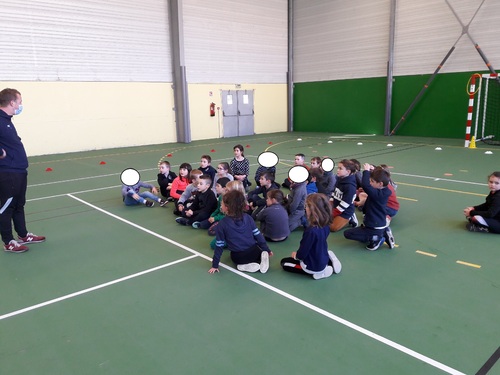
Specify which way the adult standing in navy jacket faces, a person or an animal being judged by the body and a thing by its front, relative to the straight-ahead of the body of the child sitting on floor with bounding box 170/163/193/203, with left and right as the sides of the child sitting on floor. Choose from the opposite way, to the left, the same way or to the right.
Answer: the opposite way

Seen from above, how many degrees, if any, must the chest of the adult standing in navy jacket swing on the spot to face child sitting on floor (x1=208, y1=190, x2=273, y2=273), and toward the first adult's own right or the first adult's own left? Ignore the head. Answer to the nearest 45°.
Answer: approximately 45° to the first adult's own right

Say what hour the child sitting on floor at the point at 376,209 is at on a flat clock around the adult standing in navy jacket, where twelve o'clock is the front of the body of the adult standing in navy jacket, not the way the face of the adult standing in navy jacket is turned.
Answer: The child sitting on floor is roughly at 1 o'clock from the adult standing in navy jacket.

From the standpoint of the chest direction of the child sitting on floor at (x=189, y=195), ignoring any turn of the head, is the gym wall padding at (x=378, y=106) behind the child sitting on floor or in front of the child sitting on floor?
behind

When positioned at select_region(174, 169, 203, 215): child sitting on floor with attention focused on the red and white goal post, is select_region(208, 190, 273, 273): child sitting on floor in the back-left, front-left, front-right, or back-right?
back-right

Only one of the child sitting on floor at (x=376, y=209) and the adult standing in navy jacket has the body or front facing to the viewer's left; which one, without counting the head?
the child sitting on floor

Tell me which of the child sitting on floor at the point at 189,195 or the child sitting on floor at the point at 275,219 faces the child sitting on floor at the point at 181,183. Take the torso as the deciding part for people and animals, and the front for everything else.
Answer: the child sitting on floor at the point at 275,219

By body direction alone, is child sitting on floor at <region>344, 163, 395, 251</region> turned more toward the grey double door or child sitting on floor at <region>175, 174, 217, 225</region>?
the child sitting on floor

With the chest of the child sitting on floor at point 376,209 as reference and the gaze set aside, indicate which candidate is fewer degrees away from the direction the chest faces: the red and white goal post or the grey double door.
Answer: the grey double door

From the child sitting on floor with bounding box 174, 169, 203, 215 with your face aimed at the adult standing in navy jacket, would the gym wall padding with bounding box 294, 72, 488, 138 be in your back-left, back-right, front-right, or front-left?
back-right

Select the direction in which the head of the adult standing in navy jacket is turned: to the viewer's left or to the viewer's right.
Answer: to the viewer's right

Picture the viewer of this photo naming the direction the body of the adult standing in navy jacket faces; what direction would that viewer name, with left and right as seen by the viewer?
facing to the right of the viewer
